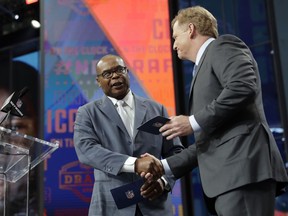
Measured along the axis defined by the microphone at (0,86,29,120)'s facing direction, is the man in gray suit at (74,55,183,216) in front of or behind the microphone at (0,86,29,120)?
in front

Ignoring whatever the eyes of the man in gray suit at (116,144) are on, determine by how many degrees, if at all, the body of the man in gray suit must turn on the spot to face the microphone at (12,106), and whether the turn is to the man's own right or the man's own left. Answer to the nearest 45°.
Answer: approximately 90° to the man's own right

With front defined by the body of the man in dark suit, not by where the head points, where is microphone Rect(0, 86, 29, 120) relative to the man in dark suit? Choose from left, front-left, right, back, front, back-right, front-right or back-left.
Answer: front

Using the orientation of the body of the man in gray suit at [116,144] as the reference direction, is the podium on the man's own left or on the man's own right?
on the man's own right

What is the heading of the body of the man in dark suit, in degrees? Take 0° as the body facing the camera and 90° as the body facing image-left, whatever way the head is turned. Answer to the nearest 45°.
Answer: approximately 90°

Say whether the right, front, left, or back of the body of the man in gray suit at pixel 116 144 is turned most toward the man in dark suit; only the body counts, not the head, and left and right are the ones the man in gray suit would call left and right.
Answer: front

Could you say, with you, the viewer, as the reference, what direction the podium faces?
facing the viewer and to the left of the viewer

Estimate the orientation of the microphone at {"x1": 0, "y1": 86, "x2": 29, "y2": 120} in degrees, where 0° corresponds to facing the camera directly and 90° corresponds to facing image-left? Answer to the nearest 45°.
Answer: approximately 270°

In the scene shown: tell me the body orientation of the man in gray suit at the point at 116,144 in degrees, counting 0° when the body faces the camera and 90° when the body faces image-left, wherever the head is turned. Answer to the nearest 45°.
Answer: approximately 315°

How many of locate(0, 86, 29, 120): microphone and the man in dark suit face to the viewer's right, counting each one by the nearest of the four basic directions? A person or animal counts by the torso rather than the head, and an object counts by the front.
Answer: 1

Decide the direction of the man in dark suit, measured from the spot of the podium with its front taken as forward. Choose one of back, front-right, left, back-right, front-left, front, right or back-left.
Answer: left
